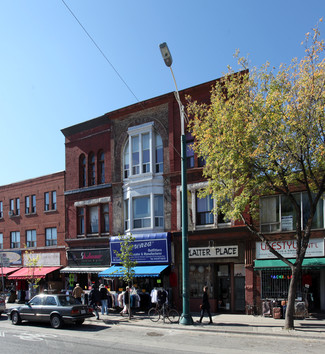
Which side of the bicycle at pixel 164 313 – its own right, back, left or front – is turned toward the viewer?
left

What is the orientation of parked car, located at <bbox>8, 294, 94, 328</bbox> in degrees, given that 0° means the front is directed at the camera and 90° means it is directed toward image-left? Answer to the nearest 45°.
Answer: approximately 135°

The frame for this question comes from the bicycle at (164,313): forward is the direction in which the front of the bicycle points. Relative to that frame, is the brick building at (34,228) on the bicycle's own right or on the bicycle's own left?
on the bicycle's own right

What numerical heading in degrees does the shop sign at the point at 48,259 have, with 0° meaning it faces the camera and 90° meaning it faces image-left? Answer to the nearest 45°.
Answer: approximately 0°

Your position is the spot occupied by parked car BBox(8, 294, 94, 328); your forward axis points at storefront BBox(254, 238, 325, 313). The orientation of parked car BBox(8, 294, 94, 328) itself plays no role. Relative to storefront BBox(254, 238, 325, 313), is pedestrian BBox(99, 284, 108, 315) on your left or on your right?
left

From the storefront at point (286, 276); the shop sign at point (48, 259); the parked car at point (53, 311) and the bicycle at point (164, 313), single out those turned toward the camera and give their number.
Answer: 2

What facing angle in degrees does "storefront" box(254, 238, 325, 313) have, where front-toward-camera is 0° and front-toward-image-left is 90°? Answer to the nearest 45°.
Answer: approximately 0°

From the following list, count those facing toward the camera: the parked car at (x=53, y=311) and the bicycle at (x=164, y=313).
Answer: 0

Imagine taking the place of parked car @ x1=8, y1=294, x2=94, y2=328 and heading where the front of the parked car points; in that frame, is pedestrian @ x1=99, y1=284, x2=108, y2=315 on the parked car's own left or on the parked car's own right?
on the parked car's own right

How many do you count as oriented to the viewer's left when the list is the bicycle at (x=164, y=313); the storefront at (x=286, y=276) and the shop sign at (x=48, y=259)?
1
